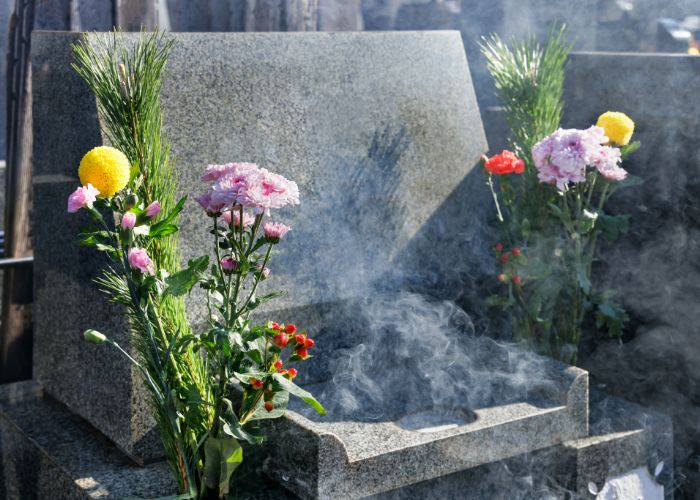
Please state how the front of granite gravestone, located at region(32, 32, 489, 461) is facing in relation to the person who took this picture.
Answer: facing the viewer and to the right of the viewer

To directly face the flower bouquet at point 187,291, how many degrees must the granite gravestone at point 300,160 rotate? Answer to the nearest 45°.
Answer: approximately 45° to its right

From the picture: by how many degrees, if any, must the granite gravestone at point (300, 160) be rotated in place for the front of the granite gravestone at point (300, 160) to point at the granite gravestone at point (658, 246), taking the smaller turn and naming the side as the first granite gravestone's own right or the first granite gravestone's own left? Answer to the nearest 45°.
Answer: approximately 45° to the first granite gravestone's own left

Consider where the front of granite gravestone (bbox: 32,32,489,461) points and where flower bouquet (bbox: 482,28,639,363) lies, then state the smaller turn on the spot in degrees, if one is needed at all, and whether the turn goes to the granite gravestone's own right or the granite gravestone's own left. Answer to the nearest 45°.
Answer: approximately 45° to the granite gravestone's own left

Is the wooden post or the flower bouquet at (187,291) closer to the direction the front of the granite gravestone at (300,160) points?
the flower bouquet
